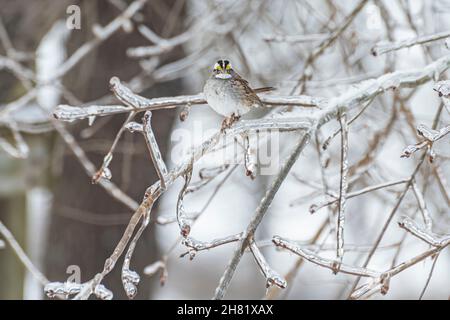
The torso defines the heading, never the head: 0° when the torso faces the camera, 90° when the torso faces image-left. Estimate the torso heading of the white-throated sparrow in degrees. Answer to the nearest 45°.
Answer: approximately 45°

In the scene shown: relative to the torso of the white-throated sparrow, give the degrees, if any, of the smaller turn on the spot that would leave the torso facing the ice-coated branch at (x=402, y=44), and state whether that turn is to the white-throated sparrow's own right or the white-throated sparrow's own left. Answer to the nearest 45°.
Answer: approximately 90° to the white-throated sparrow's own left
